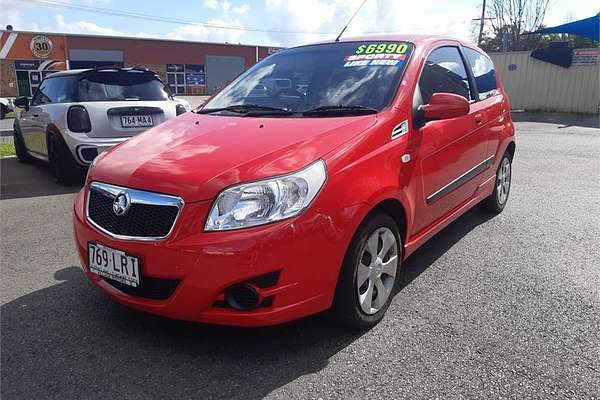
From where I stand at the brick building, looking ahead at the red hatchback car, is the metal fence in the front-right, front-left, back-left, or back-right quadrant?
front-left

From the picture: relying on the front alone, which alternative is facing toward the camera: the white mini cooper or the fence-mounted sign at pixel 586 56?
the fence-mounted sign

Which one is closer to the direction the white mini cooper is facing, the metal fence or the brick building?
the brick building

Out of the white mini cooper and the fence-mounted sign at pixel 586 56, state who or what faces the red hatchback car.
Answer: the fence-mounted sign

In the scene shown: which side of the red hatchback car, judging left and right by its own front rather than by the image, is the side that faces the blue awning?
back

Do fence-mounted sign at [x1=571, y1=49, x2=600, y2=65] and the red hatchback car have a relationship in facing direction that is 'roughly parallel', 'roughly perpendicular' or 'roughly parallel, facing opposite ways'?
roughly parallel

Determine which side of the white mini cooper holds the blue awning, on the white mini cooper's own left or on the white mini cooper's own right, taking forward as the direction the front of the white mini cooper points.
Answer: on the white mini cooper's own right

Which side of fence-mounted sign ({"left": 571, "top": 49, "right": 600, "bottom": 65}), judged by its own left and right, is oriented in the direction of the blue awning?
back

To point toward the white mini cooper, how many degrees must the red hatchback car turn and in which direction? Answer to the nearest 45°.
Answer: approximately 90° to its right

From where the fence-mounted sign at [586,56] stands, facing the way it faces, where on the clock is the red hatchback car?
The red hatchback car is roughly at 12 o'clock from the fence-mounted sign.

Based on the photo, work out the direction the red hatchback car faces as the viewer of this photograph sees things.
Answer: facing the viewer and to the left of the viewer

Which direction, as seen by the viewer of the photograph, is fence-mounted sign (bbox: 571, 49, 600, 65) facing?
facing the viewer

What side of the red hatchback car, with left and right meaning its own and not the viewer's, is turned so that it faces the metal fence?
back
